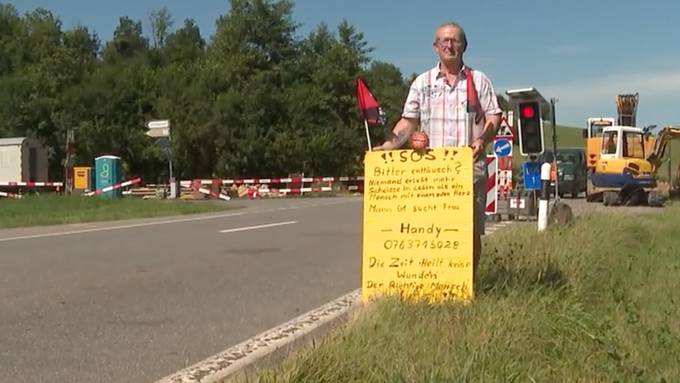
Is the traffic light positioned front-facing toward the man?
yes

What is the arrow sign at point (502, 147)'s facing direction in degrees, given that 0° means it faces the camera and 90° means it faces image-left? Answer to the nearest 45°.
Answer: approximately 0°

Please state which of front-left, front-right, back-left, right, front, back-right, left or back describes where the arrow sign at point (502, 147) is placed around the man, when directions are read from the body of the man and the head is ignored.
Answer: back

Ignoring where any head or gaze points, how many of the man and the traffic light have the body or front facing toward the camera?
2

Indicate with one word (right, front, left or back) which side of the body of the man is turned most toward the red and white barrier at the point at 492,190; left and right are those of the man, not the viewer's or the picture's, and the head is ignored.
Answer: back

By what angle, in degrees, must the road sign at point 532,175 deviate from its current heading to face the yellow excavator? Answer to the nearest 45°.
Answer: approximately 180°

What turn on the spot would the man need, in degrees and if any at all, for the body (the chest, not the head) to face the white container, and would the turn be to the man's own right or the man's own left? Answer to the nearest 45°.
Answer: approximately 135° to the man's own right
